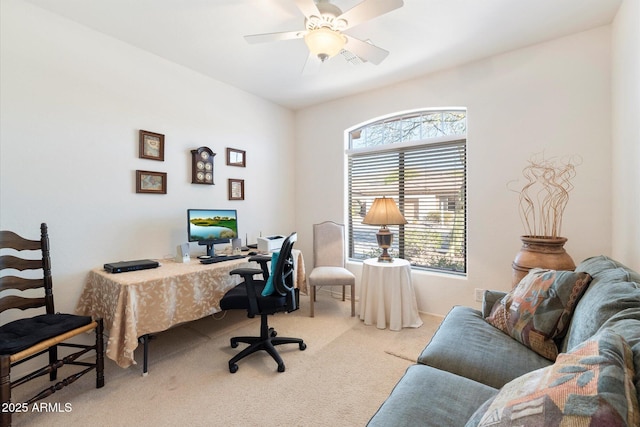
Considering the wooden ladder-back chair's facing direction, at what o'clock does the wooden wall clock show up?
The wooden wall clock is roughly at 10 o'clock from the wooden ladder-back chair.

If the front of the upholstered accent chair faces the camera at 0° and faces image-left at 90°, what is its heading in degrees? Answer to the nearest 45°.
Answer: approximately 0°

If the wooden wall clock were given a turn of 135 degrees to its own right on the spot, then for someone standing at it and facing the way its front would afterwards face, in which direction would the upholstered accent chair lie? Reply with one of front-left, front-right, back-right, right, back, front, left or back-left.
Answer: back

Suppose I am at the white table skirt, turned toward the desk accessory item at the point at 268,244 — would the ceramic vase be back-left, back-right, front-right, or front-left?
back-left

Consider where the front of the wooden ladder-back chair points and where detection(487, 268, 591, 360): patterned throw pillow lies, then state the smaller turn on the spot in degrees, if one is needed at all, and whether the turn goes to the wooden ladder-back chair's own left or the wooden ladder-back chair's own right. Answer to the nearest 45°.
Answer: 0° — it already faces it

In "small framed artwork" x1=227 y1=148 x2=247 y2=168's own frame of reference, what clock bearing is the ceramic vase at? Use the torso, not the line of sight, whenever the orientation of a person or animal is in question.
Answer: The ceramic vase is roughly at 12 o'clock from the small framed artwork.

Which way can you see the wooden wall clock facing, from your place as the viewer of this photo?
facing the viewer and to the right of the viewer

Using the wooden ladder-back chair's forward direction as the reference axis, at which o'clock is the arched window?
The arched window is roughly at 11 o'clock from the wooden ladder-back chair.

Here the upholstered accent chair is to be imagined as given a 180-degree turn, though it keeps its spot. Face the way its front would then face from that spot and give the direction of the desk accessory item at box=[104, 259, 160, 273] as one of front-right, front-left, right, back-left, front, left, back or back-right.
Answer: back-left

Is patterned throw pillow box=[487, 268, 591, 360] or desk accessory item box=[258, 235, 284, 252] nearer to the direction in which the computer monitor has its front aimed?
the patterned throw pillow

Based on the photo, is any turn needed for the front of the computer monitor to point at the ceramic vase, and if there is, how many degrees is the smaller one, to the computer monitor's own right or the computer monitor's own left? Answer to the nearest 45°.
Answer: approximately 45° to the computer monitor's own left

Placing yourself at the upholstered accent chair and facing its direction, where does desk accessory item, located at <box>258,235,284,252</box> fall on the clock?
The desk accessory item is roughly at 2 o'clock from the upholstered accent chair.

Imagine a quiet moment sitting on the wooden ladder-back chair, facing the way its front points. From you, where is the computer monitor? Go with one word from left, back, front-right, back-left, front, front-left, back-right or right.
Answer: front-left

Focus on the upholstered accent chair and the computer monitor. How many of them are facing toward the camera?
2
